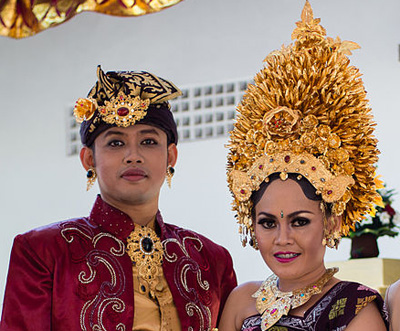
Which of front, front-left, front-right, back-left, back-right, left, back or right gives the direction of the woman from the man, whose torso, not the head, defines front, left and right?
front-left

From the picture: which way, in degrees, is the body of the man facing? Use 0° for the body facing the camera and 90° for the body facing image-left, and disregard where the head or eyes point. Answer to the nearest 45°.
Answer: approximately 0°
